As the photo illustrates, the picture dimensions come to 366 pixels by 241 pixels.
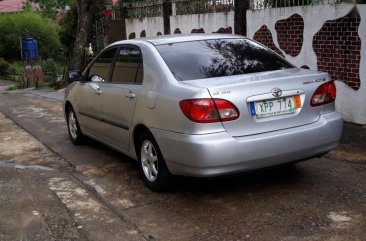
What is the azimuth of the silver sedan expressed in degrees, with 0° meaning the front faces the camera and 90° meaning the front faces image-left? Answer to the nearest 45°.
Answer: approximately 135°

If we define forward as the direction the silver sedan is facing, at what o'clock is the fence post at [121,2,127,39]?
The fence post is roughly at 1 o'clock from the silver sedan.

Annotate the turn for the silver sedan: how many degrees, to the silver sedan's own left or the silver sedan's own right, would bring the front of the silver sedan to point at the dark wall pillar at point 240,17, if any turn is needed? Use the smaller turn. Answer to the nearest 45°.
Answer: approximately 45° to the silver sedan's own right

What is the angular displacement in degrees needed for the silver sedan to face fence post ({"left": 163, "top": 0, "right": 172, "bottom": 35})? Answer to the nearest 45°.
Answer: approximately 45° to its right
